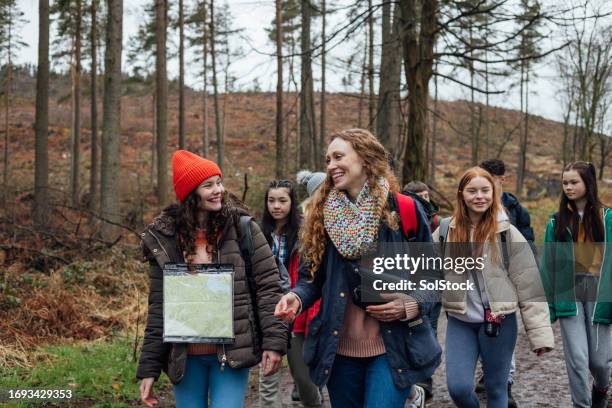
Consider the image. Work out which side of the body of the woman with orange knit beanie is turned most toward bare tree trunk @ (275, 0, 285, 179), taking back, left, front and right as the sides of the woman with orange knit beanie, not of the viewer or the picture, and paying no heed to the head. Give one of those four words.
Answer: back

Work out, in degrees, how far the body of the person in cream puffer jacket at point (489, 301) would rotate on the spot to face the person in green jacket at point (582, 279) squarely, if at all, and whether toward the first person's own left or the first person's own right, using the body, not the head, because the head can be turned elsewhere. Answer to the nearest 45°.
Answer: approximately 135° to the first person's own left

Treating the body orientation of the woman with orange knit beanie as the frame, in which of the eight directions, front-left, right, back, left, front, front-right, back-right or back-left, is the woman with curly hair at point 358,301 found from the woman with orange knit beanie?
front-left

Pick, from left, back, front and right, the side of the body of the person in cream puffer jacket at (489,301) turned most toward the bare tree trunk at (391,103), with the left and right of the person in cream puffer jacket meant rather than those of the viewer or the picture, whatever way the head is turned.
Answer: back

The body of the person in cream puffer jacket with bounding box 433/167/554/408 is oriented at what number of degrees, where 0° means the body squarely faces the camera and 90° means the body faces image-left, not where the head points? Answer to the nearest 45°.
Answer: approximately 0°

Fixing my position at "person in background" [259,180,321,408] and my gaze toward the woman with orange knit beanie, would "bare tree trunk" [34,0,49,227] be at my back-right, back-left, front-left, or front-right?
back-right

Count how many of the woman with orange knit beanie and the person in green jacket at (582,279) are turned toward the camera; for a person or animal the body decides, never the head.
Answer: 2

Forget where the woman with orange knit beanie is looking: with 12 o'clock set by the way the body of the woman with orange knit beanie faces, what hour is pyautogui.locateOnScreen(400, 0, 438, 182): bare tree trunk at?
The bare tree trunk is roughly at 7 o'clock from the woman with orange knit beanie.

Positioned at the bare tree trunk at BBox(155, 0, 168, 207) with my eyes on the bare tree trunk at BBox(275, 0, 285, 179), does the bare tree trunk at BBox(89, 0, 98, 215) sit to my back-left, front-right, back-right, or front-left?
back-left

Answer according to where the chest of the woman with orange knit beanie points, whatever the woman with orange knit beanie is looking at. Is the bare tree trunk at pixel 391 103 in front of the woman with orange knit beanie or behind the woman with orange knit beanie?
behind

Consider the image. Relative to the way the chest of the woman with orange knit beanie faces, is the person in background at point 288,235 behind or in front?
behind

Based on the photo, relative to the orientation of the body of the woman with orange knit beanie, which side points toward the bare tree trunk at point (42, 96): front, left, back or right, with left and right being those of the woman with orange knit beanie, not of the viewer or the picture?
back

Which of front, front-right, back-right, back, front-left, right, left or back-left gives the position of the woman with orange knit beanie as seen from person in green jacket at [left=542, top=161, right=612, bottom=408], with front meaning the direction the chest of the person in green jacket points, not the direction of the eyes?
front-right

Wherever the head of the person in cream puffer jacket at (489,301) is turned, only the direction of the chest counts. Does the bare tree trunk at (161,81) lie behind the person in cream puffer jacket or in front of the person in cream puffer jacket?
behind
